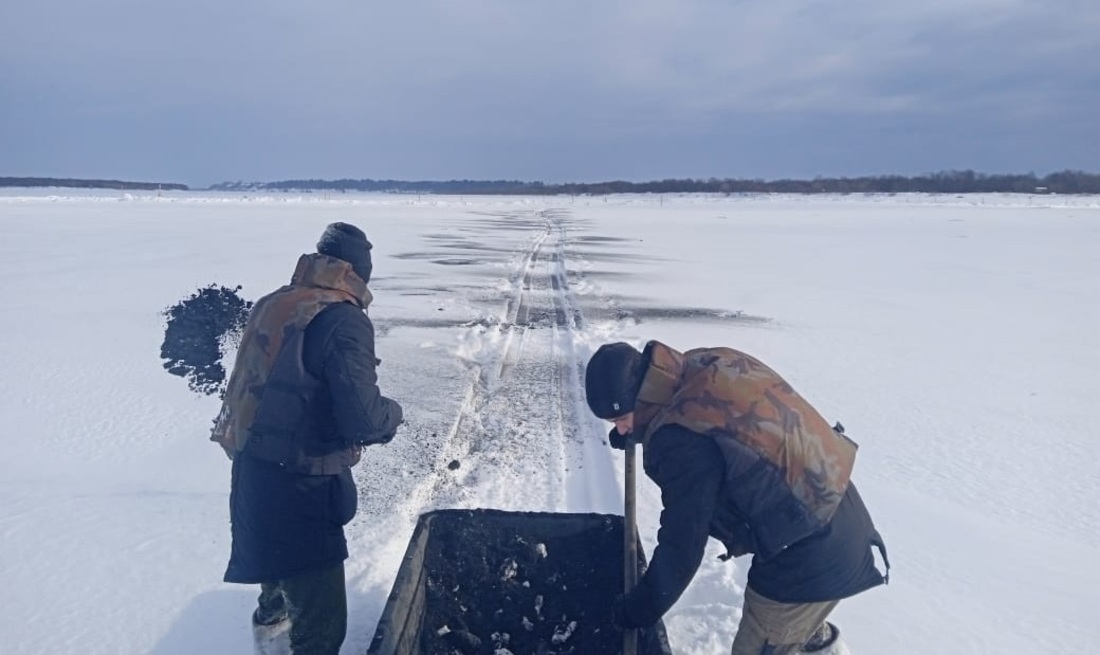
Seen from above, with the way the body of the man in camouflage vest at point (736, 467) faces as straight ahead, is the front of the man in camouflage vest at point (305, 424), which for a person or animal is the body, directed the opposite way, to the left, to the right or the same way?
to the right

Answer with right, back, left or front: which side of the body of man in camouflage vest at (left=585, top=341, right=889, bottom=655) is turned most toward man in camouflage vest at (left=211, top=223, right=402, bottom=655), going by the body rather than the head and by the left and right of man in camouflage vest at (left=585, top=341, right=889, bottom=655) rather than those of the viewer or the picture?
front

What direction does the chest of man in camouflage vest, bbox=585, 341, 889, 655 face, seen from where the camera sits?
to the viewer's left

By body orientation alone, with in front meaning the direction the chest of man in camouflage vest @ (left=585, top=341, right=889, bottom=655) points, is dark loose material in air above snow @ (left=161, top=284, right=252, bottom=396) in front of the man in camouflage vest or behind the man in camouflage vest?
in front

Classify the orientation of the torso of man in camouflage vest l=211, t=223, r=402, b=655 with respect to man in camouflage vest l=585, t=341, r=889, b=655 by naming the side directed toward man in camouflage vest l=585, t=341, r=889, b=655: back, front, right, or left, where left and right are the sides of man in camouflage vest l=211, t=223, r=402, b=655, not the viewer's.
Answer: right

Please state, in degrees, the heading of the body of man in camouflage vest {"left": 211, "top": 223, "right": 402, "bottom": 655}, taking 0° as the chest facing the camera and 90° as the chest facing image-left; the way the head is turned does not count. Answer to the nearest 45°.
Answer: approximately 225°

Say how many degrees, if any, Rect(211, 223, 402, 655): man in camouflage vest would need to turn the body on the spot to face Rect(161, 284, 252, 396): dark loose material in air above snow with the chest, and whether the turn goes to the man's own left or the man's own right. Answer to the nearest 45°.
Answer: approximately 90° to the man's own left

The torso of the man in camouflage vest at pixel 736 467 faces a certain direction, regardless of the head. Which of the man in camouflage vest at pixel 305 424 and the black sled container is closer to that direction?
the man in camouflage vest

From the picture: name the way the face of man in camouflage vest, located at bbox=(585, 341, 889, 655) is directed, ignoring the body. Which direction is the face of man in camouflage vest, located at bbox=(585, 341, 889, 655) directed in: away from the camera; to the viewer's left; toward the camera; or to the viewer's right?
to the viewer's left

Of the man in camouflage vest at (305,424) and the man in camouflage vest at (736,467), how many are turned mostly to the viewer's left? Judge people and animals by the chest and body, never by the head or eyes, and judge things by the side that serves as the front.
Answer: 1
